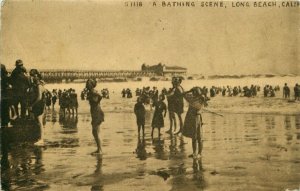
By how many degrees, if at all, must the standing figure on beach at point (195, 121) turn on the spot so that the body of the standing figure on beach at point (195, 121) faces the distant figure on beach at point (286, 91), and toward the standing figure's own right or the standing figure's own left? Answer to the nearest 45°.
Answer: approximately 180°

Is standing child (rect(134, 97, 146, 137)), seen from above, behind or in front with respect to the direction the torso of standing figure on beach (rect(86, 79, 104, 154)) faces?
behind
